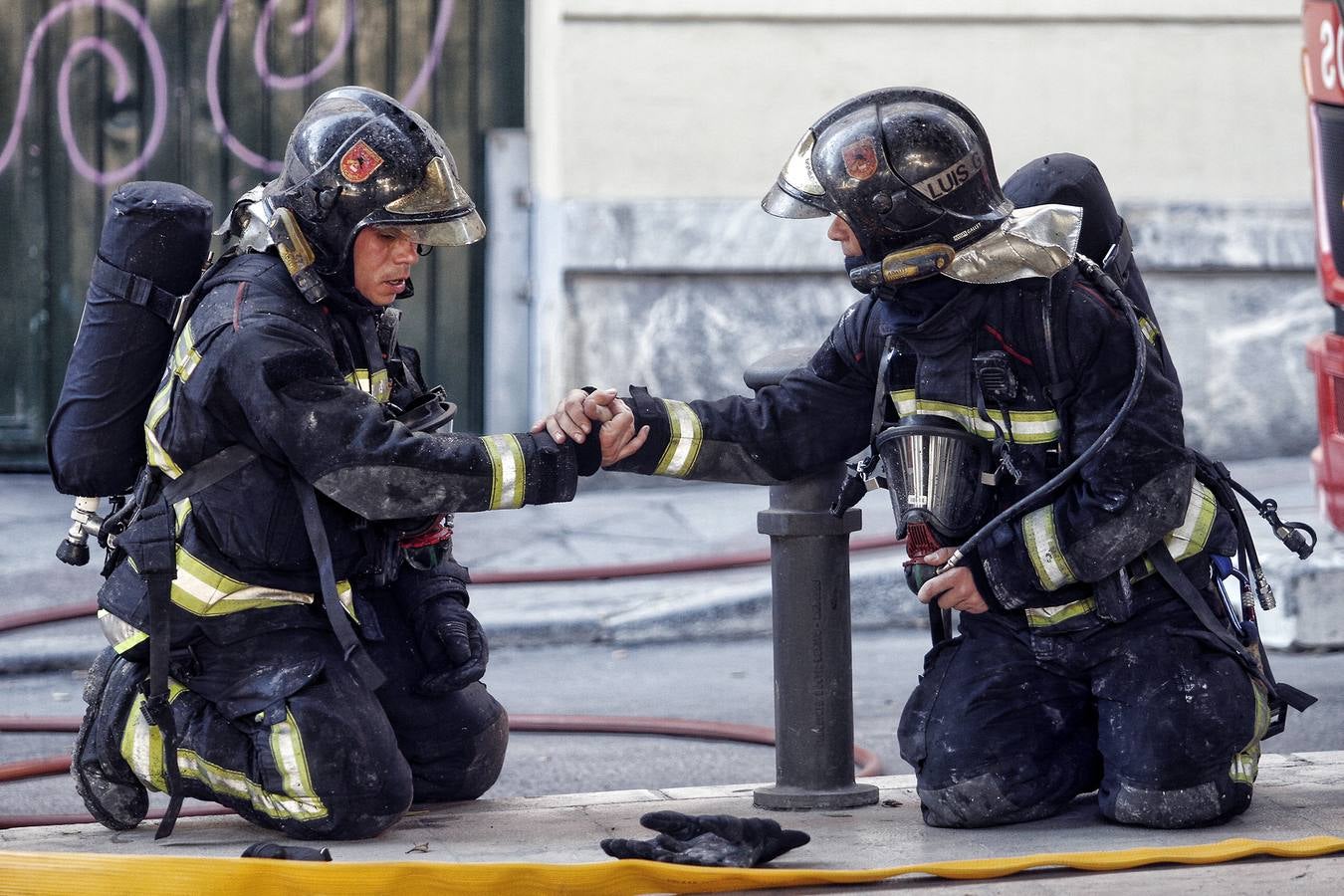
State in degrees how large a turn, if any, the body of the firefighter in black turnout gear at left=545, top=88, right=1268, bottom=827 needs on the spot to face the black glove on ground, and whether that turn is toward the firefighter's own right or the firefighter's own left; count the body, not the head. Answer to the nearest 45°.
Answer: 0° — they already face it

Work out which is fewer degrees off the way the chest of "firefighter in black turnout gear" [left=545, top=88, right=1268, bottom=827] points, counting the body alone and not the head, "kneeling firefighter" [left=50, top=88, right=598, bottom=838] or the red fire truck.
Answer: the kneeling firefighter

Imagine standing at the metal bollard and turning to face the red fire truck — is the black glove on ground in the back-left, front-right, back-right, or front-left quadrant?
back-right

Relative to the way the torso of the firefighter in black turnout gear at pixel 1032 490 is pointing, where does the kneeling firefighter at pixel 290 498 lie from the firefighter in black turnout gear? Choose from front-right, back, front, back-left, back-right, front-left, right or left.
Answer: front-right

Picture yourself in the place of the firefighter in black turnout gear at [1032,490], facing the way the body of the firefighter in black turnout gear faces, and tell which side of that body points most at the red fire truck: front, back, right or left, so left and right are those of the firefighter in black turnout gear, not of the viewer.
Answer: back

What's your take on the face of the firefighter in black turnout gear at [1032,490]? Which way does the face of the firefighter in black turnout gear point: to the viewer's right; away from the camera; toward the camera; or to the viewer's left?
to the viewer's left

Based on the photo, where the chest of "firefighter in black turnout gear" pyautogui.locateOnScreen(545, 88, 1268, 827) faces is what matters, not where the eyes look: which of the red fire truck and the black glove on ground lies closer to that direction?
the black glove on ground

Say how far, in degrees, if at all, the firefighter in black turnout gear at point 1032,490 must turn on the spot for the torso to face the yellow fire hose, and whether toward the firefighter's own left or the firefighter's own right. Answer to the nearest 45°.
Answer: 0° — they already face it

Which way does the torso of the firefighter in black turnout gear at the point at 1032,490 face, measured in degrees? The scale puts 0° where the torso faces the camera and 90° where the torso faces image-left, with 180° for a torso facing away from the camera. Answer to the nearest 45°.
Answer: approximately 45°
